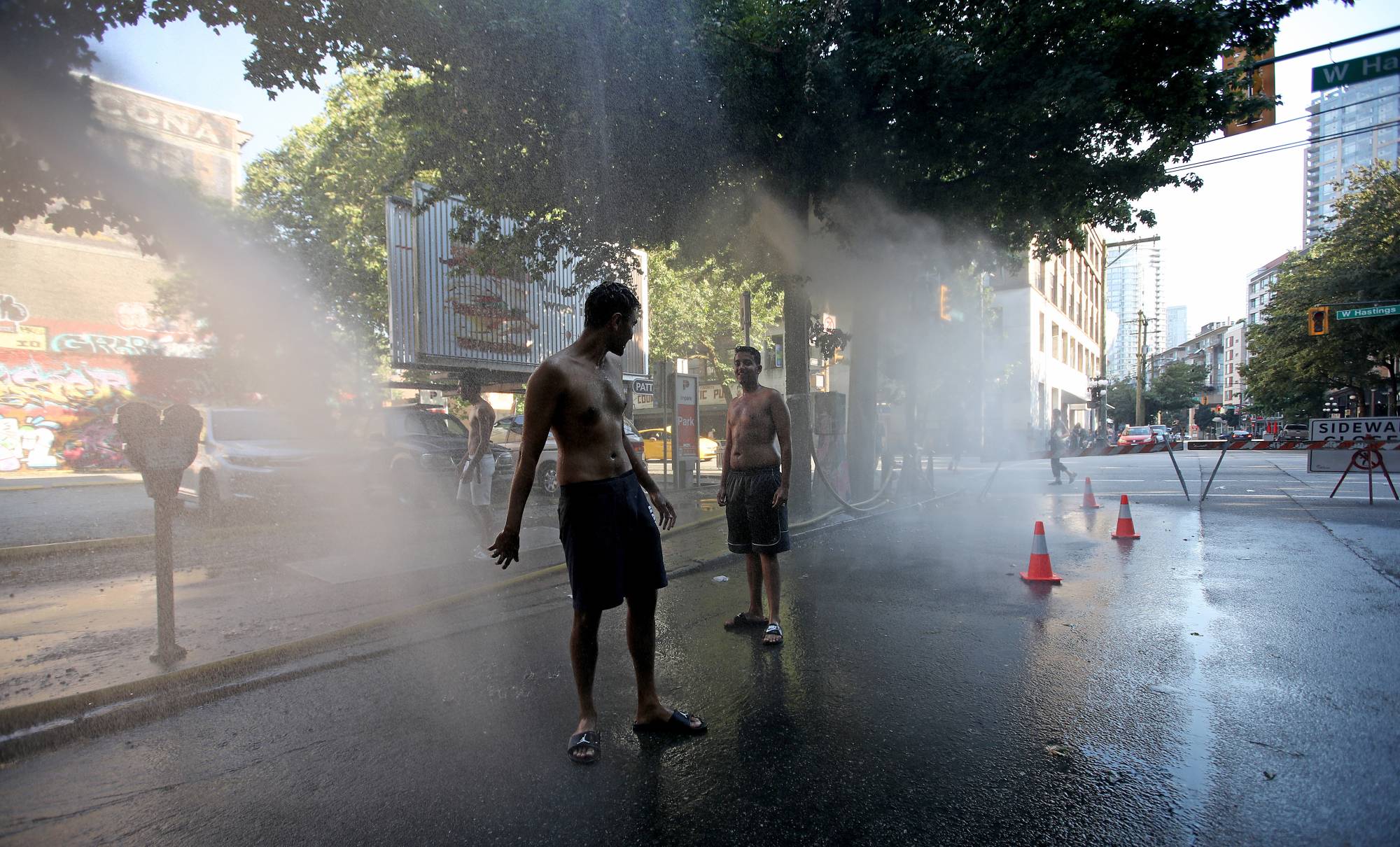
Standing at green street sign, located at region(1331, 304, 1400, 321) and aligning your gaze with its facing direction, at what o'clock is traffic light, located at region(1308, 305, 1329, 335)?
The traffic light is roughly at 3 o'clock from the green street sign.

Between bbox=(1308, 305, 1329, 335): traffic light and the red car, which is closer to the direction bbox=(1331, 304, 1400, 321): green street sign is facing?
the traffic light

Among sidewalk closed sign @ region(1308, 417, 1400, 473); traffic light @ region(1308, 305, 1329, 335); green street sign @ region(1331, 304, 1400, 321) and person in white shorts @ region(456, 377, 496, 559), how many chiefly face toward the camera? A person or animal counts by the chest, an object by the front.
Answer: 3

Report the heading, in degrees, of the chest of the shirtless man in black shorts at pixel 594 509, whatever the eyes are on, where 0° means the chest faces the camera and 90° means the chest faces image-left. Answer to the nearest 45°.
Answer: approximately 315°

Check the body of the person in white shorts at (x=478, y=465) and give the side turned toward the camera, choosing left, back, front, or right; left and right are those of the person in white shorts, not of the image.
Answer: left

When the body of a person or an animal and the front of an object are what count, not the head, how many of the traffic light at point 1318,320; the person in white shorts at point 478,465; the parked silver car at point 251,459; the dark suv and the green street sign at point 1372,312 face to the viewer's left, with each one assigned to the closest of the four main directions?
1

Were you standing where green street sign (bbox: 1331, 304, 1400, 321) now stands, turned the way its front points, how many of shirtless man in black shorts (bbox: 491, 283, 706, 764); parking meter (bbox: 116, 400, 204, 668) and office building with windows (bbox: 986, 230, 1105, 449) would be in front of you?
2

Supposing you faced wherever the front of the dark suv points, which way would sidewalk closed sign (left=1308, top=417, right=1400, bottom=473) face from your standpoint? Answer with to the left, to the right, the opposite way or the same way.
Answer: to the right

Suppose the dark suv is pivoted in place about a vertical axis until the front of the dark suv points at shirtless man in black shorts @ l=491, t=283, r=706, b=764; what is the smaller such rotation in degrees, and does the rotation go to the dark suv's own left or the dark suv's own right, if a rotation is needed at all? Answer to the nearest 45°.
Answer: approximately 45° to the dark suv's own right

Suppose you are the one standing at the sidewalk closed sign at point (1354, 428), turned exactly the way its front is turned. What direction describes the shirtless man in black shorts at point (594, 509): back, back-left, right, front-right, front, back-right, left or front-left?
front

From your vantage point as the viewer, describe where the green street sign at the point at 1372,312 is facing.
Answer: facing the viewer

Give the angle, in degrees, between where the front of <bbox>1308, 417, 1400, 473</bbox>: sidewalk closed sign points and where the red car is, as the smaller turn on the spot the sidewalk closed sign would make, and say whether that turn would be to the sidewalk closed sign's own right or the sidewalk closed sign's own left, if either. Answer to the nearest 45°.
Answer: approximately 180°

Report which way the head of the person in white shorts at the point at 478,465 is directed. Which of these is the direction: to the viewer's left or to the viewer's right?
to the viewer's left

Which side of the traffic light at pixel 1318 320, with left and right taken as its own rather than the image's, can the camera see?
front

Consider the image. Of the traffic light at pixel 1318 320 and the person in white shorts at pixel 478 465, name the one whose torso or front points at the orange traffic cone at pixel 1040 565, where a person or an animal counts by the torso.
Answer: the traffic light

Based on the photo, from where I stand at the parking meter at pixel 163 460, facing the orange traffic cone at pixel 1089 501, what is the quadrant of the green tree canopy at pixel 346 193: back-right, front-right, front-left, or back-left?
front-left
